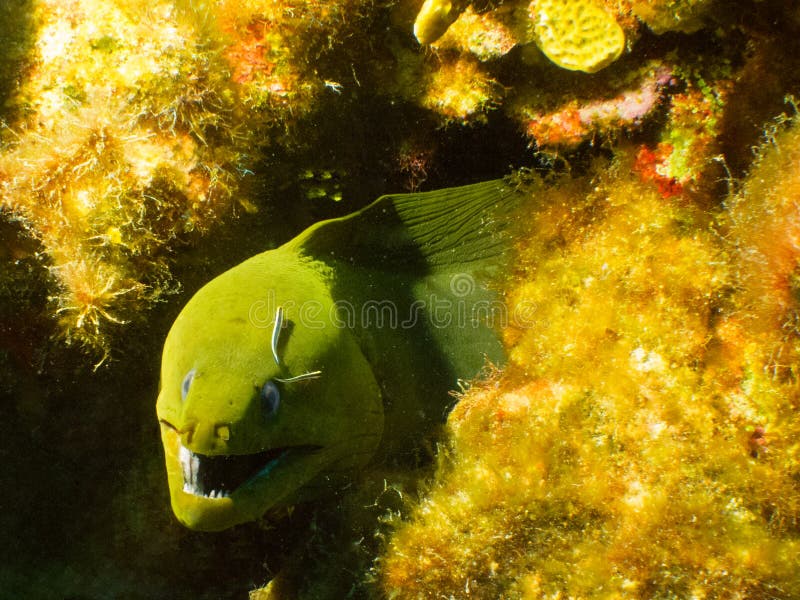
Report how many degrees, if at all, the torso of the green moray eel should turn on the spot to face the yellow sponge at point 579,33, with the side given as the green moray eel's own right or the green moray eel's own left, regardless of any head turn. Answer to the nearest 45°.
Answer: approximately 135° to the green moray eel's own left

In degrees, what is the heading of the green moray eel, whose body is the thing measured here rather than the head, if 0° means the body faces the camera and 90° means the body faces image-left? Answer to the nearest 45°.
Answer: approximately 45°

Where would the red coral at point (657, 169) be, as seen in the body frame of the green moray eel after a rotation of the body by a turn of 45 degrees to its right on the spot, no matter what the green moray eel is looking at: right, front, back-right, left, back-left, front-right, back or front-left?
back
